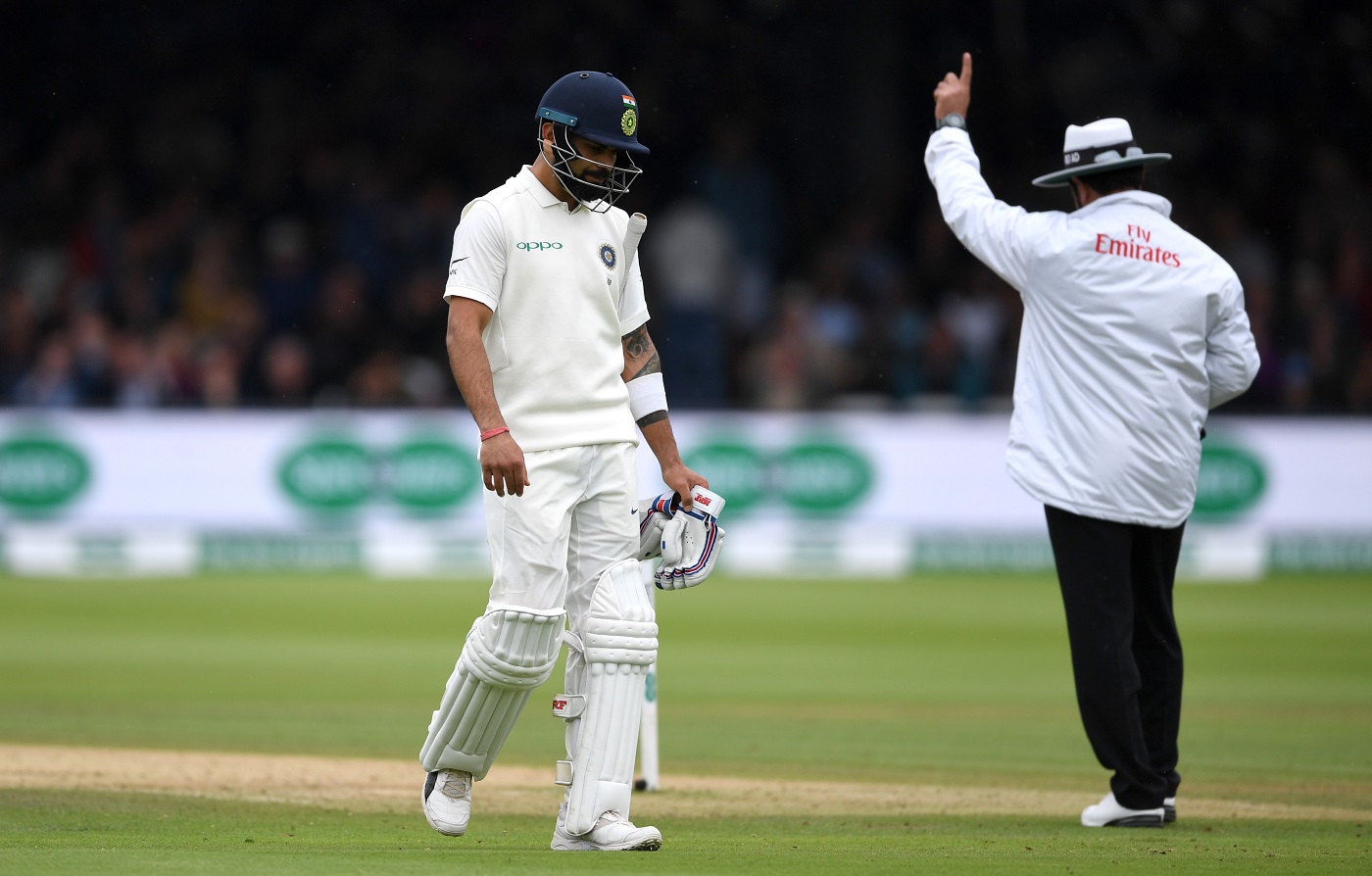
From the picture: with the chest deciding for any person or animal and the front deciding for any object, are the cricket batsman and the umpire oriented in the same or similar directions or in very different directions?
very different directions

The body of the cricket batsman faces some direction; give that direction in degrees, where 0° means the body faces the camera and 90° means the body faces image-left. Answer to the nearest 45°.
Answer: approximately 315°

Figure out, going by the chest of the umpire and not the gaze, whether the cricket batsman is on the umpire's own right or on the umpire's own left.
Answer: on the umpire's own left

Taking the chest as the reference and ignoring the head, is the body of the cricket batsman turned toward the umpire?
no

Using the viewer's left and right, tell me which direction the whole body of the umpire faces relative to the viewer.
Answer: facing away from the viewer and to the left of the viewer
